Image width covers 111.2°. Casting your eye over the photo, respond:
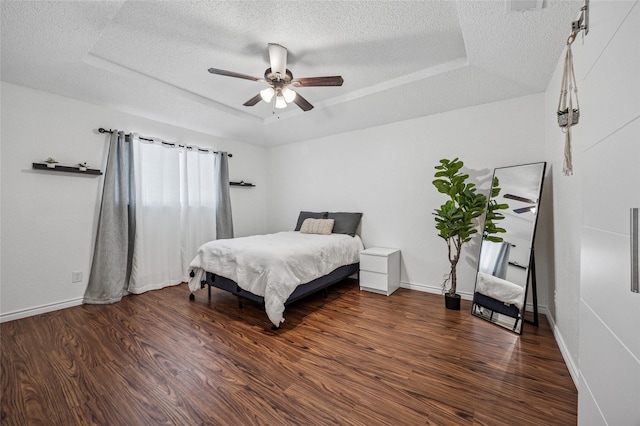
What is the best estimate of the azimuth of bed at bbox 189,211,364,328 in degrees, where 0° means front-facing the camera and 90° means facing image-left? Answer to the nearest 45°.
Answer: approximately 45°

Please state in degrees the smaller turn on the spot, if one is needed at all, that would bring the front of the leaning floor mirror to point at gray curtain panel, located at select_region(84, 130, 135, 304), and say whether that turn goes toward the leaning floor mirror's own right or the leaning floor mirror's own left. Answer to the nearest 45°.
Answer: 0° — it already faces it

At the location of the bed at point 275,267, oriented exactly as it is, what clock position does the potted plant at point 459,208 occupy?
The potted plant is roughly at 8 o'clock from the bed.

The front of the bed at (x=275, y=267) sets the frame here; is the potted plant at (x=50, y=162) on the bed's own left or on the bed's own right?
on the bed's own right

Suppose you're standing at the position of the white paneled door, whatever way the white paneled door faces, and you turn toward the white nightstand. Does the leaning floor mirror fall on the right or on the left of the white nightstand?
right

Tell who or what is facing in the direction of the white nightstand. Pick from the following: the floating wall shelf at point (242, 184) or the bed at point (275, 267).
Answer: the floating wall shelf

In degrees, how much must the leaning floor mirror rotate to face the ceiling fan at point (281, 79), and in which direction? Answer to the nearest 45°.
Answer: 0° — it already faces it

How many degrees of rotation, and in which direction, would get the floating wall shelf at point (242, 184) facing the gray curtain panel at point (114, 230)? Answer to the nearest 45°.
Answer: approximately 90° to its right

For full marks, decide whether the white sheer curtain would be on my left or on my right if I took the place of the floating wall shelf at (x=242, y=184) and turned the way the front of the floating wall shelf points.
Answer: on my right

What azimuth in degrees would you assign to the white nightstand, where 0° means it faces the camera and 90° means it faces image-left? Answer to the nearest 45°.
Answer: approximately 45°
